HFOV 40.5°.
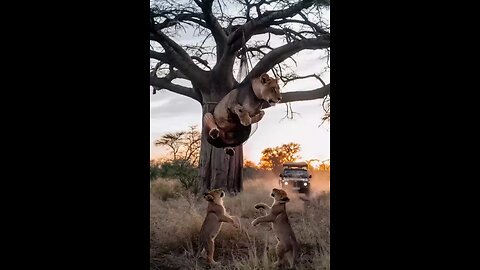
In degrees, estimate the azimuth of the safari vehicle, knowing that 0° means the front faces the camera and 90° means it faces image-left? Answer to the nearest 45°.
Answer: approximately 0°

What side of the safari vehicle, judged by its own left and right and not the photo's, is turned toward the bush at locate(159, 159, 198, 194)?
right

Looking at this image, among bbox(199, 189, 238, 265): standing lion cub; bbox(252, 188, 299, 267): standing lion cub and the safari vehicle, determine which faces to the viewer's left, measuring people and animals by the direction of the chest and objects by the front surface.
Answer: bbox(252, 188, 299, 267): standing lion cub

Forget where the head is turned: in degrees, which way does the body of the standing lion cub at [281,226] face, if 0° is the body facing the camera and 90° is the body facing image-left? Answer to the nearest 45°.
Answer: approximately 90°

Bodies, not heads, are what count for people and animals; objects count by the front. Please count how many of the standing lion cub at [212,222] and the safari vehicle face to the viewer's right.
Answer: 1

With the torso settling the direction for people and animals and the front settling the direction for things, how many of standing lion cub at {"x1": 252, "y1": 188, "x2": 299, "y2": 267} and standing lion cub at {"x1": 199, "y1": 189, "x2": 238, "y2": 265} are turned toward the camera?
0

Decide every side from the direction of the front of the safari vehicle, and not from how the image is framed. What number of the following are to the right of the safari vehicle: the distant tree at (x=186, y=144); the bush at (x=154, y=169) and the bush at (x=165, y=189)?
3
